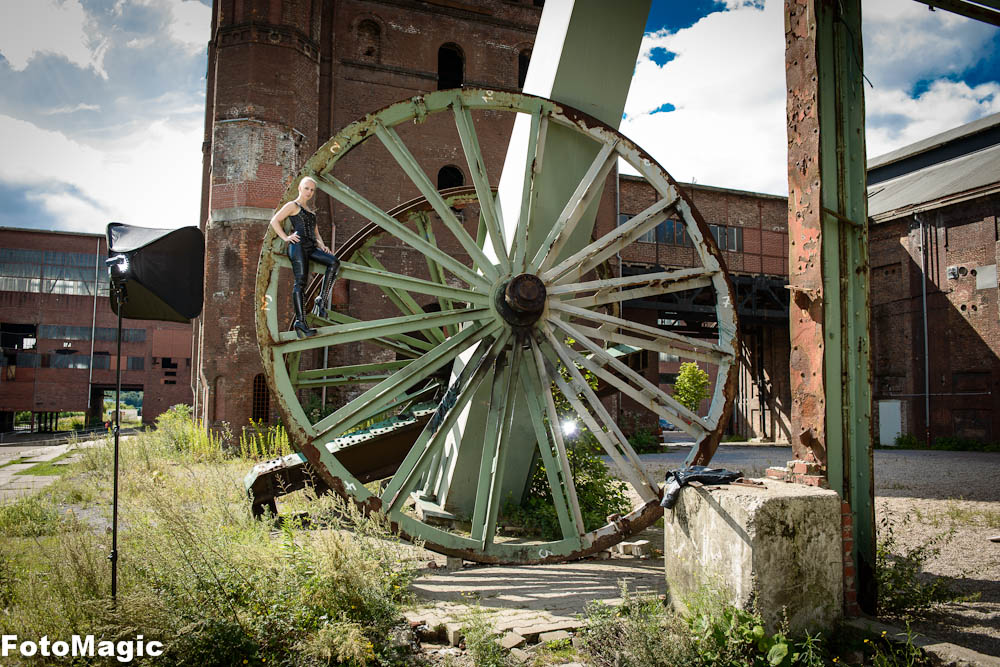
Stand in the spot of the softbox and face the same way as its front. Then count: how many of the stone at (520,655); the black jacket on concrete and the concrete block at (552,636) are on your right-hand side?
3

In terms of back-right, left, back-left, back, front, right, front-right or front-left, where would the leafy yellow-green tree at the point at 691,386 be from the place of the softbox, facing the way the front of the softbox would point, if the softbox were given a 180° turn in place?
back

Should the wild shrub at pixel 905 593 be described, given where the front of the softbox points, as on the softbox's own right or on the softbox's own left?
on the softbox's own right

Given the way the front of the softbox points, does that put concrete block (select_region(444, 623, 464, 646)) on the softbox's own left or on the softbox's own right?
on the softbox's own right

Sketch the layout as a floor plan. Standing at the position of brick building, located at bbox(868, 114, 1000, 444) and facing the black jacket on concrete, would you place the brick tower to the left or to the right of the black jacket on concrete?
right

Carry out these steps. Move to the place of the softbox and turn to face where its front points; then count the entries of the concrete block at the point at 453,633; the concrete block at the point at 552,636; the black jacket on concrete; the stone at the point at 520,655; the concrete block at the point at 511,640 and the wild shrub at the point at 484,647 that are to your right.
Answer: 6

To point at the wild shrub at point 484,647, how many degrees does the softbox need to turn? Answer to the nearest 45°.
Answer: approximately 90° to its right

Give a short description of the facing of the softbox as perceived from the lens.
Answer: facing away from the viewer and to the right of the viewer

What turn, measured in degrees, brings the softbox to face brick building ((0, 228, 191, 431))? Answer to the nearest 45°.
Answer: approximately 45° to its left

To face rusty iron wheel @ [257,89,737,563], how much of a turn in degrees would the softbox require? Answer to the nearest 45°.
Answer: approximately 45° to its right

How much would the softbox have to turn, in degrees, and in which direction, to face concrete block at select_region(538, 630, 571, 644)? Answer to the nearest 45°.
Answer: approximately 90° to its right
